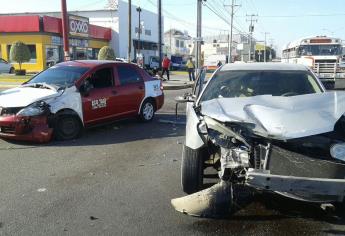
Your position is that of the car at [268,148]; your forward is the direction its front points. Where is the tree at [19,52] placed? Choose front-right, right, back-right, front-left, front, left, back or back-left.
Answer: back-right

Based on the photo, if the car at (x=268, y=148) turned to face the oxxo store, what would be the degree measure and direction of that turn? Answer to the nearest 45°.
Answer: approximately 135° to its right

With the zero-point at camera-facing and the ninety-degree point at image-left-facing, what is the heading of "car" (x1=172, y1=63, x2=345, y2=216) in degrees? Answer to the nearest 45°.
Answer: approximately 0°

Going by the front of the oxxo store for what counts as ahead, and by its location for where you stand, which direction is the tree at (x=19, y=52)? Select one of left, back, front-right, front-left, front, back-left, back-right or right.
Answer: front-right

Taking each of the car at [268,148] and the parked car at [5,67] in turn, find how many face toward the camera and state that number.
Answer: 1

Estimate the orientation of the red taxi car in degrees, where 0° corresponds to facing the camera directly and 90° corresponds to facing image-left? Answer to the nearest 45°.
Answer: approximately 45°

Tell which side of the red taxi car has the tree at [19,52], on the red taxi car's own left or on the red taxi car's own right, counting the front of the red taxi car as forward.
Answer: on the red taxi car's own right
